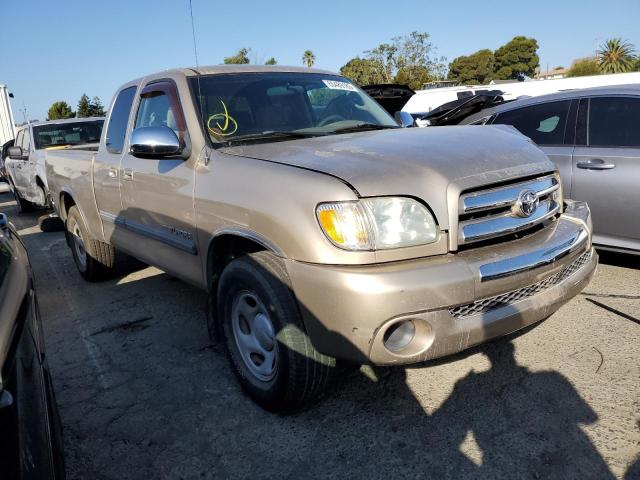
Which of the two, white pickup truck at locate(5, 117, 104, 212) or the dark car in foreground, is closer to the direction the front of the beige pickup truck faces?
the dark car in foreground

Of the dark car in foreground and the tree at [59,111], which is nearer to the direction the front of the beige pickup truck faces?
the dark car in foreground

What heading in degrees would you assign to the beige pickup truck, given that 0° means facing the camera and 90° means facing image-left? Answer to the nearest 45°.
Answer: approximately 315°

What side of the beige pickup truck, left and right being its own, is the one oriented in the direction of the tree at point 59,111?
back

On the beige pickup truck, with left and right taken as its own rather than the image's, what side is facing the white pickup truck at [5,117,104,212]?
back

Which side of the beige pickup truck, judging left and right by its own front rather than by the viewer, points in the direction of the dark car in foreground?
right
